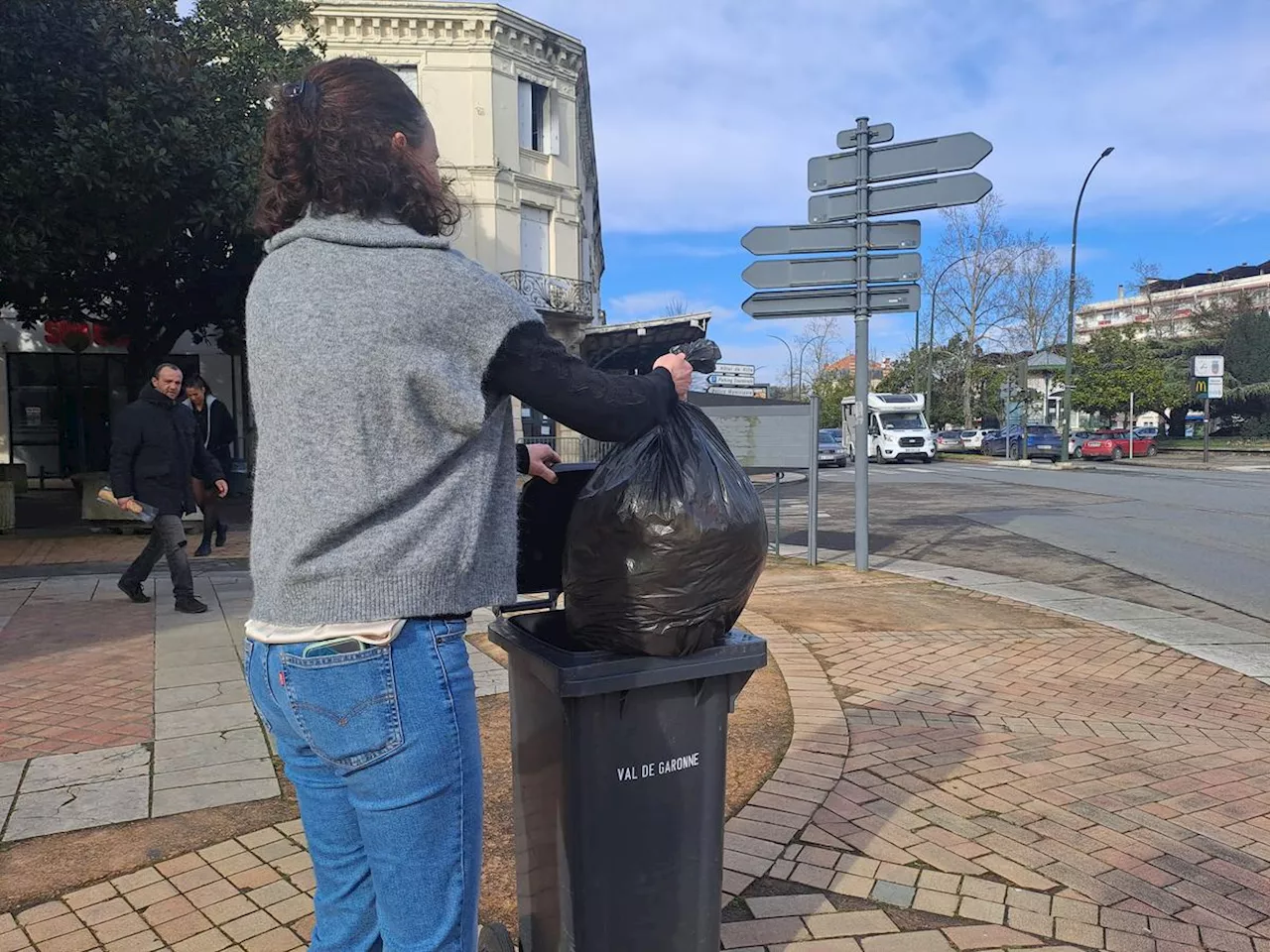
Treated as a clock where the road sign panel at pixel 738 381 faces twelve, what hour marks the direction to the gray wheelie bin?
The gray wheelie bin is roughly at 12 o'clock from the road sign panel.

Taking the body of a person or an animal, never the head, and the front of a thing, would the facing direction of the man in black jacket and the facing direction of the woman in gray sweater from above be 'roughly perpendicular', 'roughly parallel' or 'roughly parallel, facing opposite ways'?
roughly perpendicular

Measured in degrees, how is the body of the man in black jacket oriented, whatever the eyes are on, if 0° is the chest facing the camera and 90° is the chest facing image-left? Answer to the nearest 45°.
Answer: approximately 315°

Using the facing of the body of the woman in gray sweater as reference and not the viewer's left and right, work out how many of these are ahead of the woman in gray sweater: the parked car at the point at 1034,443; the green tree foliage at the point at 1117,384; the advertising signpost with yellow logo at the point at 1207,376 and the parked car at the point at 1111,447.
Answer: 4

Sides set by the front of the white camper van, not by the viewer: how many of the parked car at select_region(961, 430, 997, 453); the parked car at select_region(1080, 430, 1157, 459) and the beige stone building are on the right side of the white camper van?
1

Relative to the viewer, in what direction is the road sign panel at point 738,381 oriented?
toward the camera

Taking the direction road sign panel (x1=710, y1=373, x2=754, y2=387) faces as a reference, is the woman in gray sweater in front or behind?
in front

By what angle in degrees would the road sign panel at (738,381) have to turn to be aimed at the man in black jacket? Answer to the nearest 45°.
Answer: approximately 45° to its right

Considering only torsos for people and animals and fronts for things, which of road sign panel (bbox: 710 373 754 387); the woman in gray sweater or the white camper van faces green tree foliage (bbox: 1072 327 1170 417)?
the woman in gray sweater

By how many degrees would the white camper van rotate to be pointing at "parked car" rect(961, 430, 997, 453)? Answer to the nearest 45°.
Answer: approximately 135° to its left

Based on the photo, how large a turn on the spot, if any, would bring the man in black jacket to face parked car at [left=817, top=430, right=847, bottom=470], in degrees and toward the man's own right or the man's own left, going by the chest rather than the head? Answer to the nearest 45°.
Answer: approximately 90° to the man's own left

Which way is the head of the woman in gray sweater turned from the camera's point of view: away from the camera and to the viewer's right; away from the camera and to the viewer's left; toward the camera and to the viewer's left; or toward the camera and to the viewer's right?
away from the camera and to the viewer's right

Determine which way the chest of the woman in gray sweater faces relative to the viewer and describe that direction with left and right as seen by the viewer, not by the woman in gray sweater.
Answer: facing away from the viewer and to the right of the viewer

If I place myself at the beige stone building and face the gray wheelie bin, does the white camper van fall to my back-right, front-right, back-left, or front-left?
back-left

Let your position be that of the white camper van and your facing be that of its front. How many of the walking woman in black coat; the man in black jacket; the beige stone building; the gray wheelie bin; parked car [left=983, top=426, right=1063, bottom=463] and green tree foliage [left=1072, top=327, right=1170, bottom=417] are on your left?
2

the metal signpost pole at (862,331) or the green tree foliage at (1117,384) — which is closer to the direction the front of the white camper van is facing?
the metal signpost pole
